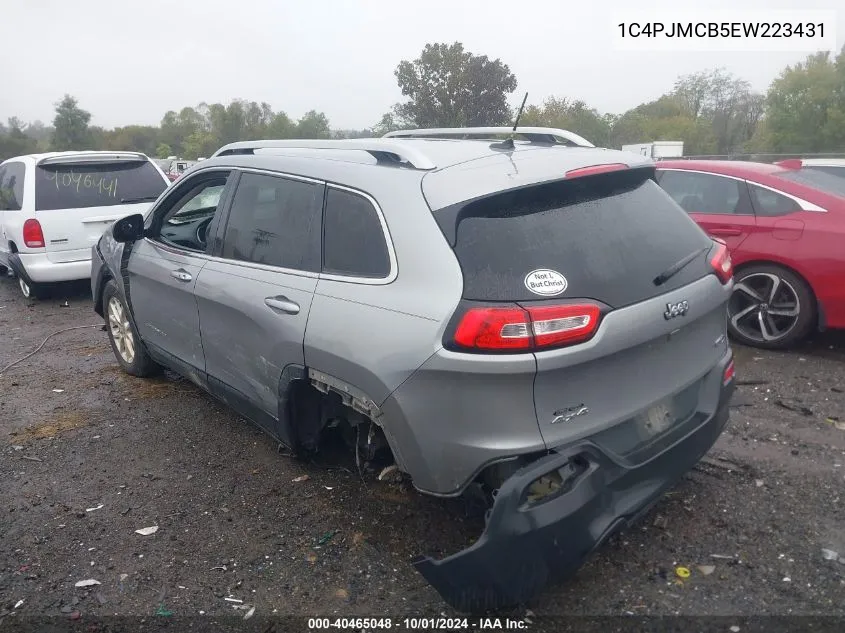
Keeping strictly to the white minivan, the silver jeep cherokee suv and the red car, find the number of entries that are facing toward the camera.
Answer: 0

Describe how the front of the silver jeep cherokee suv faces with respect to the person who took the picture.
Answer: facing away from the viewer and to the left of the viewer

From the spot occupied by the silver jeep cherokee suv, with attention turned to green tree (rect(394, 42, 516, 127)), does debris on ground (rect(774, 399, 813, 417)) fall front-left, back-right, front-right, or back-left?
front-right

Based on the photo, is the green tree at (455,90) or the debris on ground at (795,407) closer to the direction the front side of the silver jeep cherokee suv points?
the green tree

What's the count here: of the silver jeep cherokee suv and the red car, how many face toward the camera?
0

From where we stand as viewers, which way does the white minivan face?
facing away from the viewer and to the left of the viewer

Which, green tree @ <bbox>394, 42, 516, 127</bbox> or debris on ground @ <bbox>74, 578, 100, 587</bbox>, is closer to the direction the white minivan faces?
the green tree
